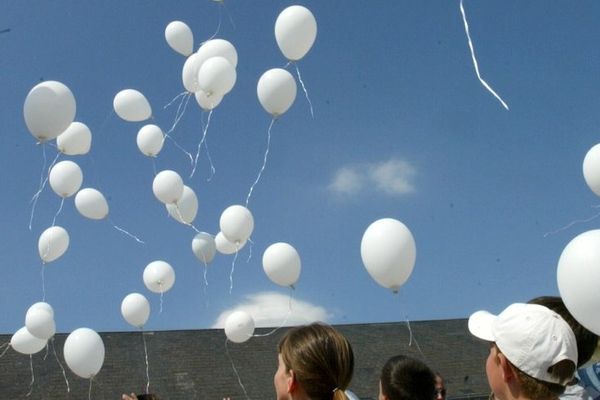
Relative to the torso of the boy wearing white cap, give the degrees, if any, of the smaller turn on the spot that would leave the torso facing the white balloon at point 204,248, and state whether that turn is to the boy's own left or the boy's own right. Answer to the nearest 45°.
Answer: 0° — they already face it

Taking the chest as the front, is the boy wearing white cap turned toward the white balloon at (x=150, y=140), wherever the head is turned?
yes

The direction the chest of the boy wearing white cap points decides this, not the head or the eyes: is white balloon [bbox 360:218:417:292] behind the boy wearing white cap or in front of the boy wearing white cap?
in front

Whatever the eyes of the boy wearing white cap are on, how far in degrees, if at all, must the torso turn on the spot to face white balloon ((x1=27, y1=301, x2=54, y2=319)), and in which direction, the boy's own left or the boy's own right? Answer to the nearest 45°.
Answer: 0° — they already face it

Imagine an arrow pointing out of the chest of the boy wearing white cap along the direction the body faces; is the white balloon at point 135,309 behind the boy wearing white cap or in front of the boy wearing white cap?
in front

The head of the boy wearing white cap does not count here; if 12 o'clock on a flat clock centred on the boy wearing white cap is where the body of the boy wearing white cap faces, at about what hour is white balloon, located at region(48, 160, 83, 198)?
The white balloon is roughly at 12 o'clock from the boy wearing white cap.

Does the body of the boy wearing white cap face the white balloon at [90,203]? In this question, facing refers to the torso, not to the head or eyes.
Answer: yes

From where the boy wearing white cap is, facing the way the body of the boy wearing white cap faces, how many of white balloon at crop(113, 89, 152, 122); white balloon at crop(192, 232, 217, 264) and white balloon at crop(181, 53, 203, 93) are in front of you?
3

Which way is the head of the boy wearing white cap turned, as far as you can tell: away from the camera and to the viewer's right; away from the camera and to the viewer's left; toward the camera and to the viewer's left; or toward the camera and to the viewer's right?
away from the camera and to the viewer's left

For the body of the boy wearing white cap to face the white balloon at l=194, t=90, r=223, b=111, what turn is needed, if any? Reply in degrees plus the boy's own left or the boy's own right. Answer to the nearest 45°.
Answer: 0° — they already face it

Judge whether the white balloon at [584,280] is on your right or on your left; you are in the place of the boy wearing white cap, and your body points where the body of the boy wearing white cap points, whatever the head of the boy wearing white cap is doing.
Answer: on your right

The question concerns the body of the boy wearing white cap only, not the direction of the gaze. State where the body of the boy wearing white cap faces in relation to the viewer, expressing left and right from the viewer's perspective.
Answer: facing away from the viewer and to the left of the viewer
